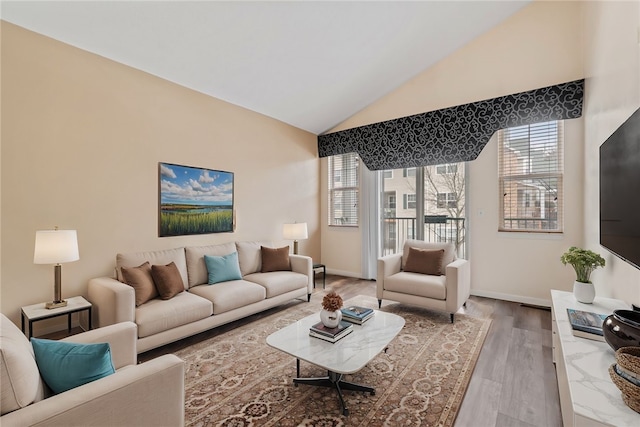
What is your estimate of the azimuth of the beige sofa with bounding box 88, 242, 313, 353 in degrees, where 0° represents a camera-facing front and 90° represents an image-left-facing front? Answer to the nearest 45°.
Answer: approximately 315°

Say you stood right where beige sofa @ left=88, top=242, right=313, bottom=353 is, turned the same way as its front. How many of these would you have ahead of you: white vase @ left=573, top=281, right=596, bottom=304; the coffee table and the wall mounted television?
3

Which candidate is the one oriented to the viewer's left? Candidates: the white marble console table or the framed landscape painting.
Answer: the white marble console table

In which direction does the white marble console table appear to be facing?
to the viewer's left

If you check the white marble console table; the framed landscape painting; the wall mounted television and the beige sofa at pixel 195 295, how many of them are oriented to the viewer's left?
2

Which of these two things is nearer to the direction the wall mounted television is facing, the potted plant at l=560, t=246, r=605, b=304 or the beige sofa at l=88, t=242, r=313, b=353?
the beige sofa

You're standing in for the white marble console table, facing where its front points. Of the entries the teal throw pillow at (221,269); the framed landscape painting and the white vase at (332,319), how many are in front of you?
3

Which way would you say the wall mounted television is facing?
to the viewer's left
